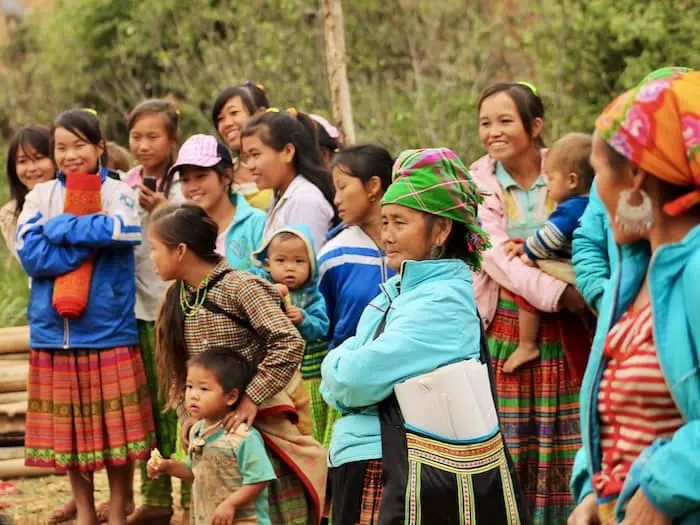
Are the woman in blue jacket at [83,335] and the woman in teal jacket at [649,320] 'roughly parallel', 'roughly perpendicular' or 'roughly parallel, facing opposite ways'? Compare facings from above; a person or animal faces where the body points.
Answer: roughly perpendicular

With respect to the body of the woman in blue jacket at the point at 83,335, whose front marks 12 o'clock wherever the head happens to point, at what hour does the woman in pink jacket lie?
The woman in pink jacket is roughly at 10 o'clock from the woman in blue jacket.

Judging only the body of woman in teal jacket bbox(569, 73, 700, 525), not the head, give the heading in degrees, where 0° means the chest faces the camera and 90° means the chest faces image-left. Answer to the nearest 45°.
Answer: approximately 45°

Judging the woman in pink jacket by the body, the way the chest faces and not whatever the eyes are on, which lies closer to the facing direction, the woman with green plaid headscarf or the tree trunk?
the woman with green plaid headscarf

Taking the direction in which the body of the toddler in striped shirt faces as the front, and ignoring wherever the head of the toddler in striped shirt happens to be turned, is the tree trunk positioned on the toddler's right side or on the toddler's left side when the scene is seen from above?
on the toddler's right side

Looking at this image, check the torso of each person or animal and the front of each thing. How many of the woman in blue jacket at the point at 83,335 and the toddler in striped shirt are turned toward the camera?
1

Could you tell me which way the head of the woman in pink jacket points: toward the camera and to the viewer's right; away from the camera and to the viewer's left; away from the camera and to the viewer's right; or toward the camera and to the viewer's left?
toward the camera and to the viewer's left

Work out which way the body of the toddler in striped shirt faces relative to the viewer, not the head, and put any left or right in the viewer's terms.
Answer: facing to the left of the viewer

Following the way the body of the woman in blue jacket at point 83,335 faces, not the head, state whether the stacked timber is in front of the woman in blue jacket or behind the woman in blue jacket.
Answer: behind
